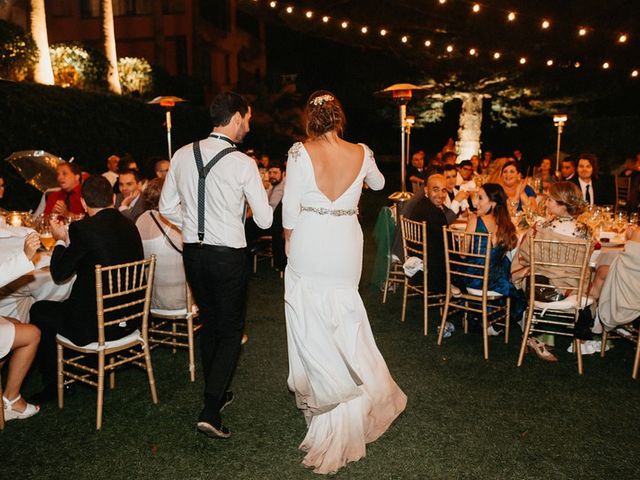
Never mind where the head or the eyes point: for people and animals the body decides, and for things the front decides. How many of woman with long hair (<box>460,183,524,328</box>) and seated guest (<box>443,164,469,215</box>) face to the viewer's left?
1

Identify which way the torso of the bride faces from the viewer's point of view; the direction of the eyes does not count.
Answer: away from the camera

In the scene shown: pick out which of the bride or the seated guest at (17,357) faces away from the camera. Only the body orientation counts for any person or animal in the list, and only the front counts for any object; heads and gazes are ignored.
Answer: the bride

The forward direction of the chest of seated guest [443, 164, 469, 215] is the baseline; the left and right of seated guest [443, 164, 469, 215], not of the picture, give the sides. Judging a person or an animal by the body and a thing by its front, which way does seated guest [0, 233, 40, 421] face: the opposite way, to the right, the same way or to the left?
to the left

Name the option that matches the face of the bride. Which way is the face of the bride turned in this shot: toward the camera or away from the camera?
away from the camera

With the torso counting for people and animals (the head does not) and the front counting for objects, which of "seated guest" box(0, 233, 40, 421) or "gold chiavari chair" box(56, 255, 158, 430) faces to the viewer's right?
the seated guest

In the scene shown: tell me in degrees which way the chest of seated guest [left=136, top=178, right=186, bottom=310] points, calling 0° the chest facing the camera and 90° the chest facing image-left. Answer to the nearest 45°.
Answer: approximately 135°

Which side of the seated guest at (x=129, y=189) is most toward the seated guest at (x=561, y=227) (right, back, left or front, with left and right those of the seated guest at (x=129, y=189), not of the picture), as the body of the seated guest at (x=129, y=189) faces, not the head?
left

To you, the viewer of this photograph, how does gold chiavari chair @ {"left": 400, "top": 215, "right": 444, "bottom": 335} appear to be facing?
facing away from the viewer and to the right of the viewer

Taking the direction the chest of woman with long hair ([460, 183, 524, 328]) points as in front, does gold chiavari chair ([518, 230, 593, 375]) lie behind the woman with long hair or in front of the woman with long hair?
behind

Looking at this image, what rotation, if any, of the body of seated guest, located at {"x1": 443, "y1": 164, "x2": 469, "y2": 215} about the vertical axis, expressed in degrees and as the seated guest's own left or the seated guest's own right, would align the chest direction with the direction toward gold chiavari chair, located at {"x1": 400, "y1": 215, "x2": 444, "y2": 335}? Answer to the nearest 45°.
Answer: approximately 45° to the seated guest's own right

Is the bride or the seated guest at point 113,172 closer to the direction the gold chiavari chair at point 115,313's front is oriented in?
the seated guest

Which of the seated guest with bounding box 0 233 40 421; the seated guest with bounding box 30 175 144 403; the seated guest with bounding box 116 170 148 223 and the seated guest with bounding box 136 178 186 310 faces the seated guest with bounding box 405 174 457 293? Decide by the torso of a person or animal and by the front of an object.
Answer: the seated guest with bounding box 0 233 40 421

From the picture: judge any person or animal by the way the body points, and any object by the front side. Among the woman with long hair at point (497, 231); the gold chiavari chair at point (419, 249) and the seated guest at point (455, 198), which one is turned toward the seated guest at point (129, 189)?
the woman with long hair

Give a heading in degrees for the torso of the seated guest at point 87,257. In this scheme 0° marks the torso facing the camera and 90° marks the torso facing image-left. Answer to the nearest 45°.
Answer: approximately 135°

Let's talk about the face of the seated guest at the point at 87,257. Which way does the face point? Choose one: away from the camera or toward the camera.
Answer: away from the camera
